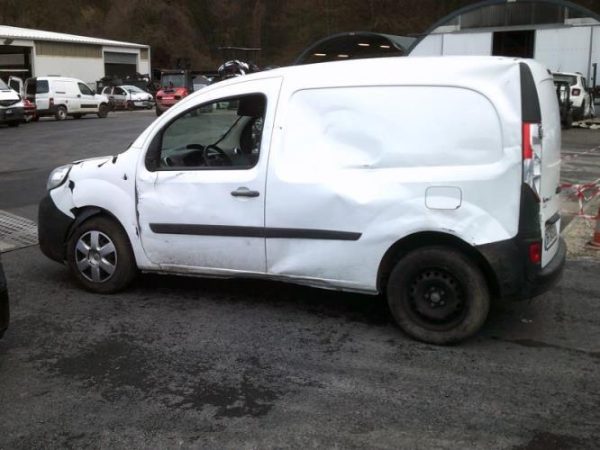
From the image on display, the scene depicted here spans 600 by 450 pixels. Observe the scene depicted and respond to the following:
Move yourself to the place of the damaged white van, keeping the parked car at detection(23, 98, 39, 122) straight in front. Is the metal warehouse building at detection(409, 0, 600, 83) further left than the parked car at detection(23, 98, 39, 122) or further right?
right

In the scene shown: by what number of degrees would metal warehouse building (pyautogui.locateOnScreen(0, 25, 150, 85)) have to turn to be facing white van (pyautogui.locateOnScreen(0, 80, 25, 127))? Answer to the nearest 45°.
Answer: approximately 45° to its right

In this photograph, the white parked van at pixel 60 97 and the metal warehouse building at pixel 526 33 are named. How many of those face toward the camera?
1

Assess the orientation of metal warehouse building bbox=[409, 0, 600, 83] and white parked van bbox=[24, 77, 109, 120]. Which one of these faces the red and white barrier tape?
the metal warehouse building

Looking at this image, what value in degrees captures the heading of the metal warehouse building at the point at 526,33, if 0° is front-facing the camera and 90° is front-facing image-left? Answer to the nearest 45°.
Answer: approximately 0°

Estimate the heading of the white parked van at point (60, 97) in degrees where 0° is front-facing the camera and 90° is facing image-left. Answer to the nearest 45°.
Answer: approximately 225°

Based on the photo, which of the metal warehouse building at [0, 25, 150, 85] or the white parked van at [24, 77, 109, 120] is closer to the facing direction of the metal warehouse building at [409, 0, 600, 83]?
the white parked van

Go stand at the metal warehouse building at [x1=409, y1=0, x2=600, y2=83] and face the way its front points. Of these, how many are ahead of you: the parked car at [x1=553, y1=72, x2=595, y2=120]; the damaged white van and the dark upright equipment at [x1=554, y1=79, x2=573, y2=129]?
3
